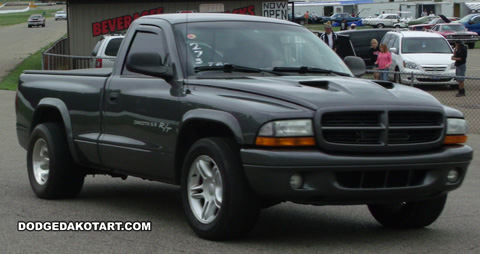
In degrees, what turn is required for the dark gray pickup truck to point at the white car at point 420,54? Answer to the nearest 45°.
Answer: approximately 135° to its left

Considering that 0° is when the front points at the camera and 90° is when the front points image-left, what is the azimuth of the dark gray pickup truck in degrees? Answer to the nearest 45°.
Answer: approximately 315°

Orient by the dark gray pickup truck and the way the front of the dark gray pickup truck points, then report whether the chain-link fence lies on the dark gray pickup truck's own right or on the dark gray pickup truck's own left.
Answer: on the dark gray pickup truck's own left
